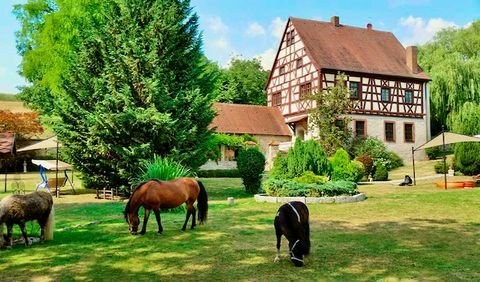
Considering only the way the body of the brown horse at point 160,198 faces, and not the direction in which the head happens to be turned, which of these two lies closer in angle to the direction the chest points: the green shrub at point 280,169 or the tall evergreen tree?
the tall evergreen tree

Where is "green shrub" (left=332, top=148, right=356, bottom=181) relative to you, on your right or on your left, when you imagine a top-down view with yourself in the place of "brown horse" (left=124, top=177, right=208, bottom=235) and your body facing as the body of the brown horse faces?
on your right

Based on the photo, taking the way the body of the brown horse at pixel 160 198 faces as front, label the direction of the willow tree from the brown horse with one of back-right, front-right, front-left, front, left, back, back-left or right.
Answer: back-right

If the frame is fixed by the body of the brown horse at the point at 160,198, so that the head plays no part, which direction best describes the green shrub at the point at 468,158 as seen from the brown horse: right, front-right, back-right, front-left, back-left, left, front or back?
back-right

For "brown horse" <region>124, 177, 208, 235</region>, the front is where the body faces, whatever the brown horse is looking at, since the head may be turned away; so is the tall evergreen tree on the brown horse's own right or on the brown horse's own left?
on the brown horse's own right

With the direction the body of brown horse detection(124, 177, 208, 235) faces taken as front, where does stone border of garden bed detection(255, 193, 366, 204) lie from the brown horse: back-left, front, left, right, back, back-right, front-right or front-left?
back-right

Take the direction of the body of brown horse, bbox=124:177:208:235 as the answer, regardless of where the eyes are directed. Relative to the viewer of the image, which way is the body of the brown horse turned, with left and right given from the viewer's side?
facing to the left of the viewer

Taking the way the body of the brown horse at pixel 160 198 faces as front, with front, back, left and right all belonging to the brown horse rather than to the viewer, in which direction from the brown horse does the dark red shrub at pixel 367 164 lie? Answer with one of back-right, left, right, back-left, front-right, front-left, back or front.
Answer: back-right

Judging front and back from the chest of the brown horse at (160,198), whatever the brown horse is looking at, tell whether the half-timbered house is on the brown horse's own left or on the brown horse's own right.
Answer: on the brown horse's own right

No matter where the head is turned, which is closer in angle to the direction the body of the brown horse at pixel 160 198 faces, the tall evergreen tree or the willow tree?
the tall evergreen tree
